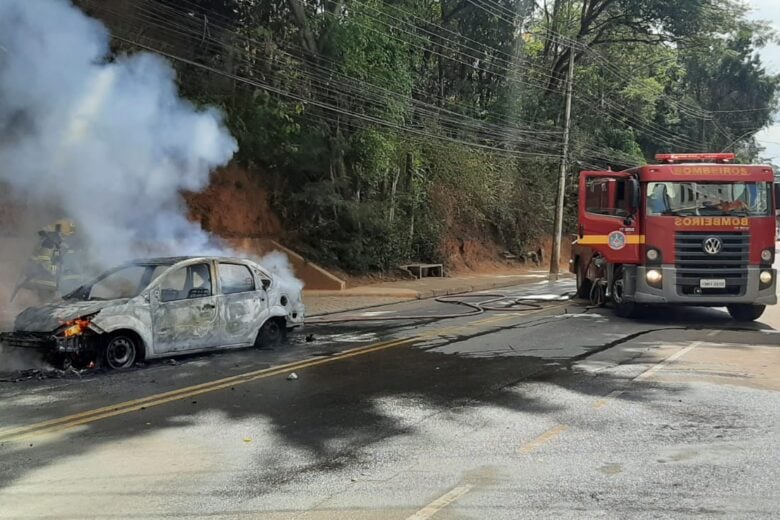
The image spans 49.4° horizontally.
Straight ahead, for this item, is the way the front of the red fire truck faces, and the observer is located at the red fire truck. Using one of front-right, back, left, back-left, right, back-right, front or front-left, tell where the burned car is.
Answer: front-right

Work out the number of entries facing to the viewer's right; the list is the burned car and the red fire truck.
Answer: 0

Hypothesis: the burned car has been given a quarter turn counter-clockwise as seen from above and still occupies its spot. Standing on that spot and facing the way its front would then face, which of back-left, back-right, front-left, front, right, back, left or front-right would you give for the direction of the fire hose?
left

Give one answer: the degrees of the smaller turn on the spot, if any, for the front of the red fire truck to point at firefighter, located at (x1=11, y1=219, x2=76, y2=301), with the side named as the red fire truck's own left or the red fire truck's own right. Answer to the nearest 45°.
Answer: approximately 90° to the red fire truck's own right

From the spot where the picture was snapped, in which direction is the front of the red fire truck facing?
facing the viewer

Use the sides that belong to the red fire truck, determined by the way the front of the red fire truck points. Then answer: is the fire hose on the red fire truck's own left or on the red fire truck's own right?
on the red fire truck's own right

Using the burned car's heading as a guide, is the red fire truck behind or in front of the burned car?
behind

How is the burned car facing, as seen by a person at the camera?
facing the viewer and to the left of the viewer
